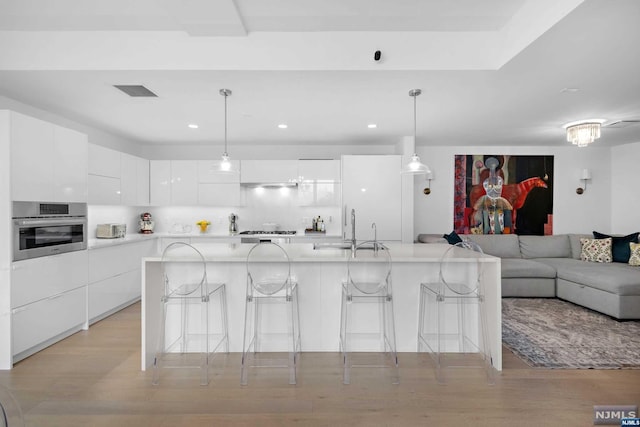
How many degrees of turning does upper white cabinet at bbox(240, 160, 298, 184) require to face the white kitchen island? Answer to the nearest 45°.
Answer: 0° — it already faces it

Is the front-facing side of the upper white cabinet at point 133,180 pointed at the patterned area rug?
yes

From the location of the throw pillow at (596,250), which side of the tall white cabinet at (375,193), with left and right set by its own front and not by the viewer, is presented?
left

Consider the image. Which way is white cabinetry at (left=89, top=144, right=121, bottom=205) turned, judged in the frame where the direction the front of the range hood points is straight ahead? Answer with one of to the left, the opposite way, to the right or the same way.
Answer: to the left

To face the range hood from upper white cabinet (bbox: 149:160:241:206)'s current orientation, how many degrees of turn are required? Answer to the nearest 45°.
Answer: approximately 90° to its left

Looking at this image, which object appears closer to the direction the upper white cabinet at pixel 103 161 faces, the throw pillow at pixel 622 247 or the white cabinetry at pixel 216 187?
the throw pillow
